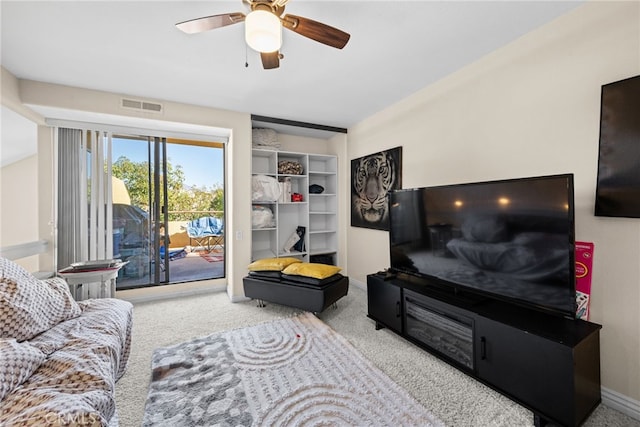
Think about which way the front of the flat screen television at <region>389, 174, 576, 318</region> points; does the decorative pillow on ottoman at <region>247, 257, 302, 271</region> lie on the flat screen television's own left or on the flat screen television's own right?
on the flat screen television's own right

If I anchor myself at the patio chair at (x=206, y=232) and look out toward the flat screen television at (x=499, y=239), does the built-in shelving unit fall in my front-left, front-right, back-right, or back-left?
front-left

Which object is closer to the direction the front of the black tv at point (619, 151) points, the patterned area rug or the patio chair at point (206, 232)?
the patterned area rug

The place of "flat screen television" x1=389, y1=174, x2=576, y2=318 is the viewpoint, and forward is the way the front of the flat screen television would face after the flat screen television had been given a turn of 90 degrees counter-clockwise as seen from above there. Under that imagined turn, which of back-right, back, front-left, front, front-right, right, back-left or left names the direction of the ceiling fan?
right

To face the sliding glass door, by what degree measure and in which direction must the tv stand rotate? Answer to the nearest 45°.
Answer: approximately 45° to its right

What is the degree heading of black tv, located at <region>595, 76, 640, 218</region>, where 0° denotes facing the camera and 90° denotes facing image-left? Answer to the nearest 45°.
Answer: approximately 45°

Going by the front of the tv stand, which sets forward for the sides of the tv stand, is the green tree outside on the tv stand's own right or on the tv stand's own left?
on the tv stand's own right

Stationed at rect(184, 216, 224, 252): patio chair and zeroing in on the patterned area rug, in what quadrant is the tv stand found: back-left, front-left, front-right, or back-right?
front-left

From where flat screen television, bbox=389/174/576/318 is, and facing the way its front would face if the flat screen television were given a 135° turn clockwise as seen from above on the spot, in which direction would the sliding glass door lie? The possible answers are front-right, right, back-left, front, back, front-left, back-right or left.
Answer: left

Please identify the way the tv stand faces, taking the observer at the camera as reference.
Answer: facing the viewer and to the left of the viewer

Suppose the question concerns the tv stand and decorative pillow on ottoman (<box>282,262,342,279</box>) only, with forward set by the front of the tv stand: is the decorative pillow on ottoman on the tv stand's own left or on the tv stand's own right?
on the tv stand's own right

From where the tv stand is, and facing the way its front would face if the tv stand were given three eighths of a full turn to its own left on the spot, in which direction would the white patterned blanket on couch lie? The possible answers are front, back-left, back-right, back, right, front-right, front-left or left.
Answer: back-right

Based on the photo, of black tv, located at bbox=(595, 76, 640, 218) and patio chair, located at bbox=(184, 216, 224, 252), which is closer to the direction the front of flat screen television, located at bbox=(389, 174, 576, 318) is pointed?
the patio chair

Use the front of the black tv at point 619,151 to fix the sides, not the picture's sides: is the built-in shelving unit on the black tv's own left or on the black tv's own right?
on the black tv's own right
